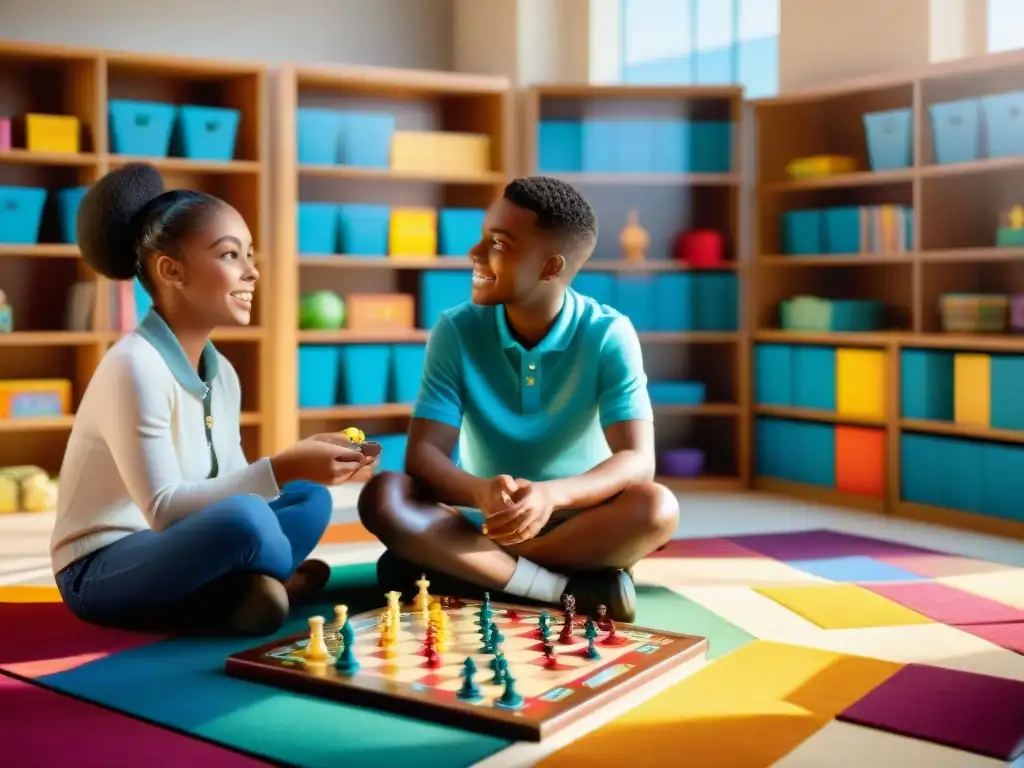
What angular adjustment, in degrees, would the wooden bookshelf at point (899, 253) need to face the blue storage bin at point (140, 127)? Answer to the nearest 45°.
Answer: approximately 45° to its right

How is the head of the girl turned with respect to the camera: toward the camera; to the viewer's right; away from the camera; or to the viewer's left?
to the viewer's right

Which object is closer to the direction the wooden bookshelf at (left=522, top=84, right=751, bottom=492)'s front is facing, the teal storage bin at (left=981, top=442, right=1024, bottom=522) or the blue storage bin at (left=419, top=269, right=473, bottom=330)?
the teal storage bin

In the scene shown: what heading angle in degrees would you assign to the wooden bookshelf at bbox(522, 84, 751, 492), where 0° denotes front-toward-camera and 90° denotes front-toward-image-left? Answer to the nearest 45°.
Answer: approximately 0°

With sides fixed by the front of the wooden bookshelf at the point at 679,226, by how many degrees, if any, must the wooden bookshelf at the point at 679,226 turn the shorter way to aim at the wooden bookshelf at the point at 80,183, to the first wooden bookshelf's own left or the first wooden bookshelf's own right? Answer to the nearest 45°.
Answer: approximately 90° to the first wooden bookshelf's own right

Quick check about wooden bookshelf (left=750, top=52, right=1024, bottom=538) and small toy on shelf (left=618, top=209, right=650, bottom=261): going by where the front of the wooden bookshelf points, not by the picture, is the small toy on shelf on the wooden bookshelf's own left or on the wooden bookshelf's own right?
on the wooden bookshelf's own right

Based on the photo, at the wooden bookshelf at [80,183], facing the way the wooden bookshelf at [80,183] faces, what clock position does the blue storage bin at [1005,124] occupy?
The blue storage bin is roughly at 10 o'clock from the wooden bookshelf.

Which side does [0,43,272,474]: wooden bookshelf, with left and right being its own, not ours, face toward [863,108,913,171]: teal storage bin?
left

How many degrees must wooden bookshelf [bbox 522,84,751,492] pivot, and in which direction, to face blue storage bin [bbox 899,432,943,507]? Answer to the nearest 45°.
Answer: approximately 45° to its left

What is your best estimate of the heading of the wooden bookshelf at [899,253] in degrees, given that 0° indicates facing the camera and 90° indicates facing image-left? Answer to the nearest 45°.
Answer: approximately 45°

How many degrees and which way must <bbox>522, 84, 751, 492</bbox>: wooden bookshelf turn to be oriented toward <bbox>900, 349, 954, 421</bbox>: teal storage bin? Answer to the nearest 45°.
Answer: approximately 45° to its left

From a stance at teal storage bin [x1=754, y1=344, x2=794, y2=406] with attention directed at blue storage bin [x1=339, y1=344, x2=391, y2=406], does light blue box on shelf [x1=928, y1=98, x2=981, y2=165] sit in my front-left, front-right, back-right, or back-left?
back-left

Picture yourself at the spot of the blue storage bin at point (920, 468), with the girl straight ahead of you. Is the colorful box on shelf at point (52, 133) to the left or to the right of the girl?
right
